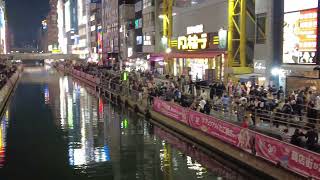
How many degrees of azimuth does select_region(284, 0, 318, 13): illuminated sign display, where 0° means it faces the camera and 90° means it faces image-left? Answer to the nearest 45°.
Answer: approximately 45°

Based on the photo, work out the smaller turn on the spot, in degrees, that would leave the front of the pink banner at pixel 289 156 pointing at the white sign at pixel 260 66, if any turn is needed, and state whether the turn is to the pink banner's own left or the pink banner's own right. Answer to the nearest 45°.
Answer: approximately 135° to the pink banner's own right

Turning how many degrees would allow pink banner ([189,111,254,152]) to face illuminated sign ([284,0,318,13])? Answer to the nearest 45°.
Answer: approximately 180°

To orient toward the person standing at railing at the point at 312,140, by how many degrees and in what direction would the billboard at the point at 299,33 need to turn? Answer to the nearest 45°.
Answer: approximately 45° to its left

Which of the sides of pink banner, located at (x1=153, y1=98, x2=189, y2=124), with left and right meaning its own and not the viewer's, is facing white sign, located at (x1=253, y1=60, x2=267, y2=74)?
back

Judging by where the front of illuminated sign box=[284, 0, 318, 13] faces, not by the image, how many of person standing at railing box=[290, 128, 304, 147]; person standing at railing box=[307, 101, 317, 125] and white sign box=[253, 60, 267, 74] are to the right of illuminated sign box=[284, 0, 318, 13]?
1

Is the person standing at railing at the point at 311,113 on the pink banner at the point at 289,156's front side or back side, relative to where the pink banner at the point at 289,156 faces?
on the back side

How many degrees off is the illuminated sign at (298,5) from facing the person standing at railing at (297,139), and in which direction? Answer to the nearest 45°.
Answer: approximately 45° to its left

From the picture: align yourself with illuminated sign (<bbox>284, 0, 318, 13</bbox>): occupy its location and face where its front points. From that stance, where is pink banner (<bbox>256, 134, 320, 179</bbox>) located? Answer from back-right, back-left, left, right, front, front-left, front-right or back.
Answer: front-left

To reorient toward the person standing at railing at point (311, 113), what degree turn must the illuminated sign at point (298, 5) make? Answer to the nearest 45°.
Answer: approximately 45° to its left

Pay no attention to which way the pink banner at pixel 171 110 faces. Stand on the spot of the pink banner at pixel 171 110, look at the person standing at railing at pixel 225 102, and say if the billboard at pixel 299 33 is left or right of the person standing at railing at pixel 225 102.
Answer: left

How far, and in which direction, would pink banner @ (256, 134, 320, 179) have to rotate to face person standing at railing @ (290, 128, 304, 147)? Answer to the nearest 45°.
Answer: approximately 180°
